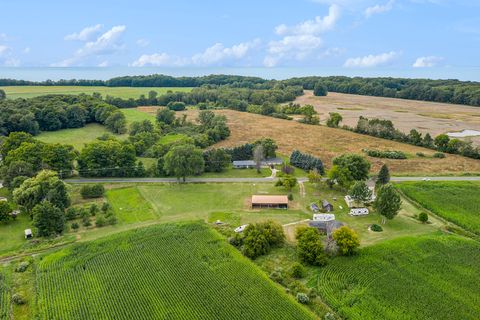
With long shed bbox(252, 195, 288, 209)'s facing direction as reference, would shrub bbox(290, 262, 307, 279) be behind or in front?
in front

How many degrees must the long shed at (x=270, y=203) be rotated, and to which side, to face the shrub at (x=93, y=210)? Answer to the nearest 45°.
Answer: approximately 90° to its right

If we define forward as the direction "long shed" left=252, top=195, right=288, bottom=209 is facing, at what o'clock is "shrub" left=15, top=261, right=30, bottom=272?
The shrub is roughly at 2 o'clock from the long shed.

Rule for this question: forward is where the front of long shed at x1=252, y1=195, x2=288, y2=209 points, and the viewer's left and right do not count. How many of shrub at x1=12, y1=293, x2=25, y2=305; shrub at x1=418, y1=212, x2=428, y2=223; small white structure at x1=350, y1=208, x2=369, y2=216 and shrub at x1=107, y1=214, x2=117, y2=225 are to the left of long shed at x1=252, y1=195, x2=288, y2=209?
2

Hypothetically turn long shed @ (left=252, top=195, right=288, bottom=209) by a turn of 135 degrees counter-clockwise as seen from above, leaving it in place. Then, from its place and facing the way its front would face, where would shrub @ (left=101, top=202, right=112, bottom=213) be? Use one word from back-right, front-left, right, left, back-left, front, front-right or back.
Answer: back-left

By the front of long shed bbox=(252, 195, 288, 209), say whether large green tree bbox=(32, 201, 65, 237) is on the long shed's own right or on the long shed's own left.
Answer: on the long shed's own right

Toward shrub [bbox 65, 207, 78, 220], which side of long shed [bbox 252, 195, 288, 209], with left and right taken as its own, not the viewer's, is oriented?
right

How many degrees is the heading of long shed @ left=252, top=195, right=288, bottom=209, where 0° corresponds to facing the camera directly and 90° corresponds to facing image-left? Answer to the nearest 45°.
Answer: approximately 0°

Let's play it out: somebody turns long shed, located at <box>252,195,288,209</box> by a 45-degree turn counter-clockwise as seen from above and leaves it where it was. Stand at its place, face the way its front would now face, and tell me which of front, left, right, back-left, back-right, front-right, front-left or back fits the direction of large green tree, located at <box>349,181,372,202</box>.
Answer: front-left

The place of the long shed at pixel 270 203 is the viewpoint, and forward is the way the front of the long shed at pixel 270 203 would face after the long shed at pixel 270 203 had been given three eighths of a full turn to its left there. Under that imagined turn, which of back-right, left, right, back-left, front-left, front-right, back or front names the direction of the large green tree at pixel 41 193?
back-left

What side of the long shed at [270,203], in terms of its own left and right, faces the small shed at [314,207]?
left

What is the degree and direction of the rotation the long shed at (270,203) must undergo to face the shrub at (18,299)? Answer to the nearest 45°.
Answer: approximately 45° to its right

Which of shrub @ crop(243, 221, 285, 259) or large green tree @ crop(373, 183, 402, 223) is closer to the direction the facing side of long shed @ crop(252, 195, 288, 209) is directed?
the shrub

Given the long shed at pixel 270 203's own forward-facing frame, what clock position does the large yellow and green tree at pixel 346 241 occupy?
The large yellow and green tree is roughly at 11 o'clock from the long shed.

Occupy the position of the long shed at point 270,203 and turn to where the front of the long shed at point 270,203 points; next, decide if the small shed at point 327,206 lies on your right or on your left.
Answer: on your left
